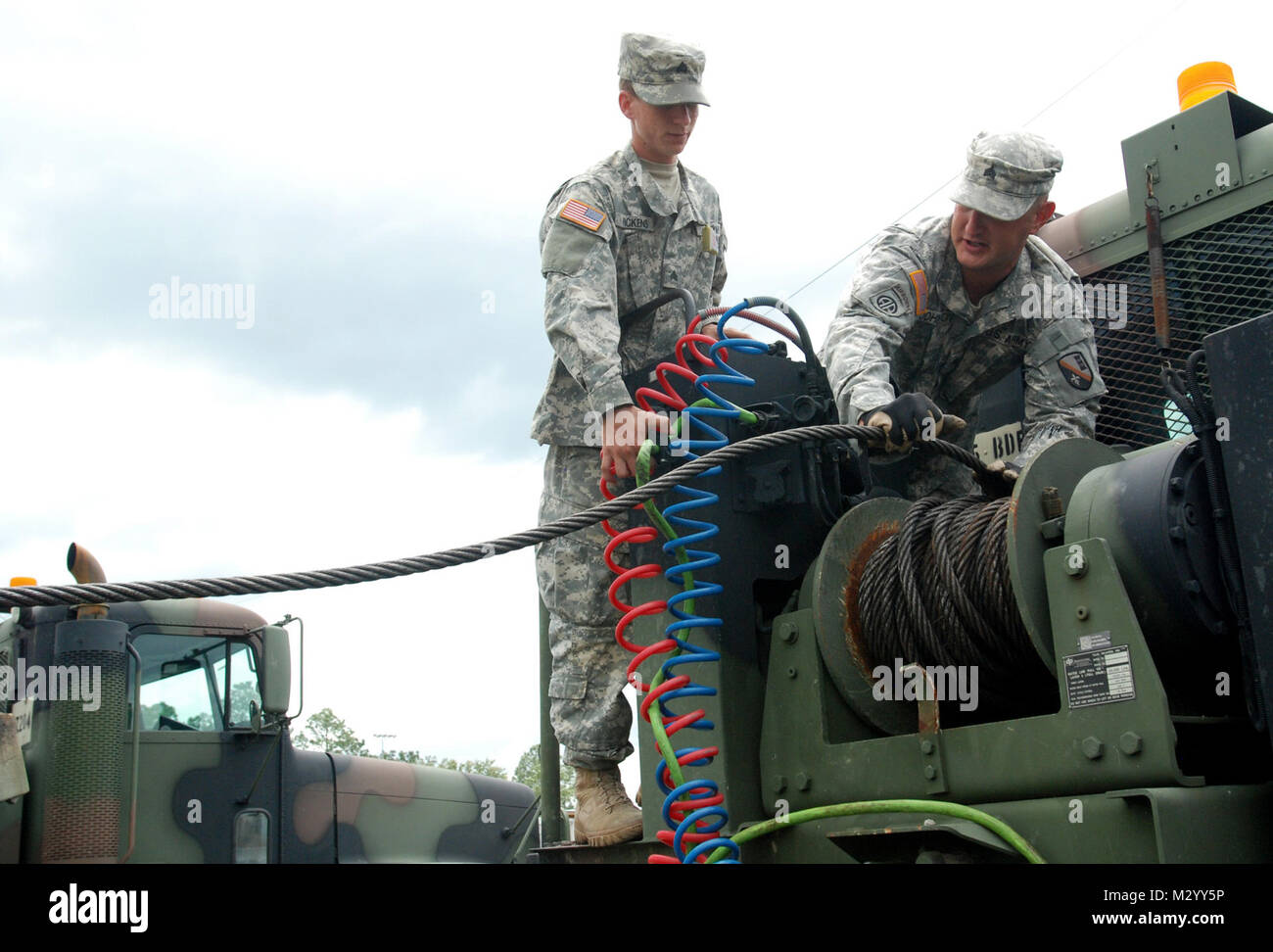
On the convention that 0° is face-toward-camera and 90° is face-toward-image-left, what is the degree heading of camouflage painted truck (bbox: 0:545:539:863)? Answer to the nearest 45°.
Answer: approximately 270°

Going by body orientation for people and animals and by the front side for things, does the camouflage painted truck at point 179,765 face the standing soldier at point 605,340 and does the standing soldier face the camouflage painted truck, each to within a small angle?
no

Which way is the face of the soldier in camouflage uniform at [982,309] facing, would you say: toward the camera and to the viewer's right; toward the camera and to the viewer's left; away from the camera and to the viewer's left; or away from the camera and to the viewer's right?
toward the camera and to the viewer's left

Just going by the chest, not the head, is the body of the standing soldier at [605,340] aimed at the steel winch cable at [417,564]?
no

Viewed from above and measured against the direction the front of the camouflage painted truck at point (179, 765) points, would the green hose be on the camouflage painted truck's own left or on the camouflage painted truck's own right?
on the camouflage painted truck's own right

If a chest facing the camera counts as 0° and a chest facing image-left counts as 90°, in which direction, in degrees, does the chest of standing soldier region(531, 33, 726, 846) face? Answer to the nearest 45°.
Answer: approximately 315°

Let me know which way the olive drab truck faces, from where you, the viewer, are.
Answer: facing away from the viewer and to the right of the viewer
